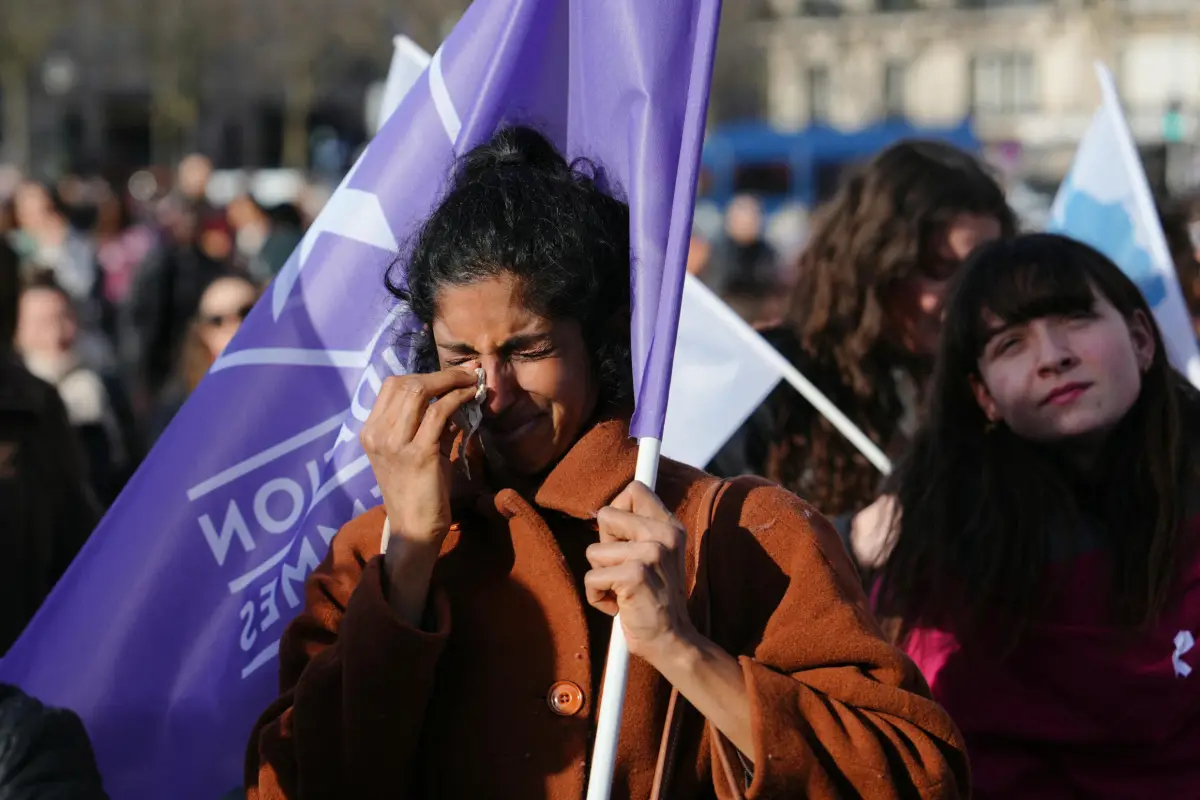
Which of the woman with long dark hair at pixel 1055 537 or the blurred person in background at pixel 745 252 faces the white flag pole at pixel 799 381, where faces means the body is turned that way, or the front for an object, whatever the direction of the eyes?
the blurred person in background

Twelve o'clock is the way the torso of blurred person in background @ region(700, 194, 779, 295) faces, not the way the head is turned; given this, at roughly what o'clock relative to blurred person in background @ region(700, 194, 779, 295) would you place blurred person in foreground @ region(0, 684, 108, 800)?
blurred person in foreground @ region(0, 684, 108, 800) is roughly at 12 o'clock from blurred person in background @ region(700, 194, 779, 295).

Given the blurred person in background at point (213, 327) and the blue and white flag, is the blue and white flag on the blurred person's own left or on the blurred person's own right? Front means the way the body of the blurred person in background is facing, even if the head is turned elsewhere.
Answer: on the blurred person's own left

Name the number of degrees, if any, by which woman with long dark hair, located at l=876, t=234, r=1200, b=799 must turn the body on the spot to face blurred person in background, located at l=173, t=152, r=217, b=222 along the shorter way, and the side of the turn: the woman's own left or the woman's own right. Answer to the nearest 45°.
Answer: approximately 135° to the woman's own right

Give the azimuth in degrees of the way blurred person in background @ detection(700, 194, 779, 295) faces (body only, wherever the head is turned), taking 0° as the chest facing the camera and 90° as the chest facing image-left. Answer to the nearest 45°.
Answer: approximately 0°

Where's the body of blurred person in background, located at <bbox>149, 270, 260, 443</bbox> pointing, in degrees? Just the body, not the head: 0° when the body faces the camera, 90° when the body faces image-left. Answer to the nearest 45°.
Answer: approximately 0°

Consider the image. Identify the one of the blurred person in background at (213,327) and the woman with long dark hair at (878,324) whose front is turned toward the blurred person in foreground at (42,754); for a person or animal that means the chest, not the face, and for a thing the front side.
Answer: the blurred person in background at (213,327)

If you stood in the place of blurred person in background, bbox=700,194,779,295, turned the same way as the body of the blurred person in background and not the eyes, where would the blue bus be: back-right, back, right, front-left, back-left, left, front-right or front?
back
